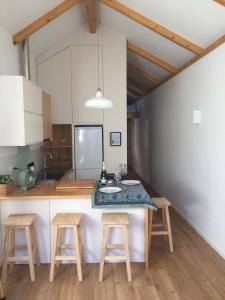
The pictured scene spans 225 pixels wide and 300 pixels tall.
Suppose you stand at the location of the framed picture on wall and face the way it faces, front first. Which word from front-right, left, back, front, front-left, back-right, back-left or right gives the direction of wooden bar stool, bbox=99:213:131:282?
front

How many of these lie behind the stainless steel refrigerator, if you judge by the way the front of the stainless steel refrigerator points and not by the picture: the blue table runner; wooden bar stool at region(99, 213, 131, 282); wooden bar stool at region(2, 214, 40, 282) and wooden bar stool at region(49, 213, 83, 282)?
0

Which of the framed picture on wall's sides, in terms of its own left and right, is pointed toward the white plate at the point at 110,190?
front

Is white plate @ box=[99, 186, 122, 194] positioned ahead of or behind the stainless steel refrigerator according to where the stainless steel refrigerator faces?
ahead

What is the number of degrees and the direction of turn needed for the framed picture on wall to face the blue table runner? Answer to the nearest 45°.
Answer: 0° — it already faces it

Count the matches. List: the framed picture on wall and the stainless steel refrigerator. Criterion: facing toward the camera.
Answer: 2

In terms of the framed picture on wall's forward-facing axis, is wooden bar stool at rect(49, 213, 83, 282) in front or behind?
in front

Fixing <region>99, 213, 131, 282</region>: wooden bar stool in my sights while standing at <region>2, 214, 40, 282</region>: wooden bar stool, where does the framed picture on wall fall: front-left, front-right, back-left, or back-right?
front-left

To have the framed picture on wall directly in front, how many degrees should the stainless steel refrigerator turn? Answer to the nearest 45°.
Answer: approximately 90° to its left

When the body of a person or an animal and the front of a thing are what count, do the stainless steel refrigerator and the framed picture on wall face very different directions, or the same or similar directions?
same or similar directions

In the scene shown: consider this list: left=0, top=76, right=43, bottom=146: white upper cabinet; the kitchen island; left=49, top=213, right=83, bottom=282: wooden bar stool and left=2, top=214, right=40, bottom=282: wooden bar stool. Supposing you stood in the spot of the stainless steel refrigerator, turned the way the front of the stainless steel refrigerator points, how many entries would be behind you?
0

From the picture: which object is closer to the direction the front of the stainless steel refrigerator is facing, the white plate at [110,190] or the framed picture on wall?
the white plate

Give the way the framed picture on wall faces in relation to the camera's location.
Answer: facing the viewer

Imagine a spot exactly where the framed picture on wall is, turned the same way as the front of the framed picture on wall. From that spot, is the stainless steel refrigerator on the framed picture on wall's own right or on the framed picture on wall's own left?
on the framed picture on wall's own right

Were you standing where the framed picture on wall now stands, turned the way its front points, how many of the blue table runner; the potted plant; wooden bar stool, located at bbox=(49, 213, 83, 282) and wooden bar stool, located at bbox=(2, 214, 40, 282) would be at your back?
0

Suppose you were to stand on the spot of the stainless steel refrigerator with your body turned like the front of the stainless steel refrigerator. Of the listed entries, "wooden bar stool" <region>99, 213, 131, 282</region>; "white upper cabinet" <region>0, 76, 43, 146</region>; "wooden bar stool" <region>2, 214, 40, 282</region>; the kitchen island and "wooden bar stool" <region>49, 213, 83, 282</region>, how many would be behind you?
0
